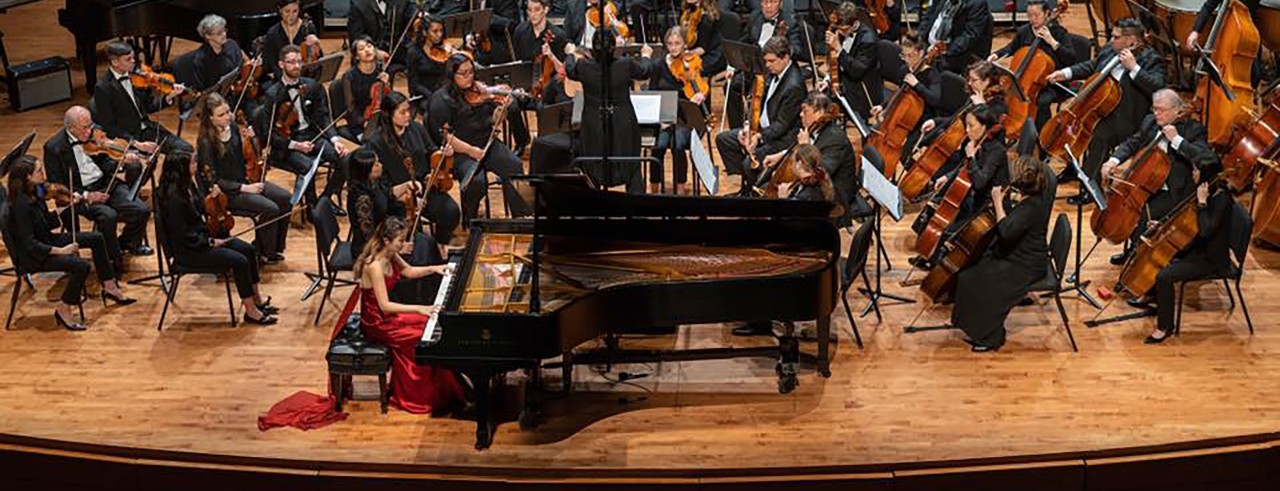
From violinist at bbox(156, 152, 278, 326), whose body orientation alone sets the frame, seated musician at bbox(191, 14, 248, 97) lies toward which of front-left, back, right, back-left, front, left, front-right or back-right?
left

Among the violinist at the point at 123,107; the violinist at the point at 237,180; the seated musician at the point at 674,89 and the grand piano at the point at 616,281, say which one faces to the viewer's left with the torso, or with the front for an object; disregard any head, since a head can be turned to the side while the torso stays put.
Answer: the grand piano

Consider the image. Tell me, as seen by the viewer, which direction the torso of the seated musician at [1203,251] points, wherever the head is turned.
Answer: to the viewer's left

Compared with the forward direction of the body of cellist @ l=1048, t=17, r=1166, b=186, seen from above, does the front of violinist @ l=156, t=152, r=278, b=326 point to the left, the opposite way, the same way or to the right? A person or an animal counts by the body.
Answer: the opposite way

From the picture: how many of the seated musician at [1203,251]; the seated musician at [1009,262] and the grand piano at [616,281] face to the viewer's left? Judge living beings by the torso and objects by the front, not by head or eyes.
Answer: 3

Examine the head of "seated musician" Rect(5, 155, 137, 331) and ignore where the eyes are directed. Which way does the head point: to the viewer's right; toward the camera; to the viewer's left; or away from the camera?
to the viewer's right

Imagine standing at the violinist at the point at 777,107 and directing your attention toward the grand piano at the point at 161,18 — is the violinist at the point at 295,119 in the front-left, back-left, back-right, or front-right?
front-left

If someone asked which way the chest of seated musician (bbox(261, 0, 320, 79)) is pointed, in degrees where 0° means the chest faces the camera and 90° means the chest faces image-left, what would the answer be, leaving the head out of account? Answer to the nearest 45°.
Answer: approximately 315°

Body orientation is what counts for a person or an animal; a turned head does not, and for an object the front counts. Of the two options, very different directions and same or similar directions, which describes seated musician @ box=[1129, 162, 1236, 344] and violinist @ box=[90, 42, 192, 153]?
very different directions

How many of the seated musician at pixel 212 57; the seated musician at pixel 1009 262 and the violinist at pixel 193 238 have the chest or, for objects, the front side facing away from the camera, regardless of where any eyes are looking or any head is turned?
0

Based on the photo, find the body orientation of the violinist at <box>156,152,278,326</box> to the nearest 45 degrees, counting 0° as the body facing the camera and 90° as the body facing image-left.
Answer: approximately 270°

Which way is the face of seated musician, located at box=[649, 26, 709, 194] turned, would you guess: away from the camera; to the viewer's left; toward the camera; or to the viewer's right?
toward the camera

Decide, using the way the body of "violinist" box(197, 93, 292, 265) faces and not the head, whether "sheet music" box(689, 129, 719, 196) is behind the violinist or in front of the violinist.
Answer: in front

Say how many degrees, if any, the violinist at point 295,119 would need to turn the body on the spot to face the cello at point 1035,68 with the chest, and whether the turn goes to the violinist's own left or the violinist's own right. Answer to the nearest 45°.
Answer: approximately 45° to the violinist's own left

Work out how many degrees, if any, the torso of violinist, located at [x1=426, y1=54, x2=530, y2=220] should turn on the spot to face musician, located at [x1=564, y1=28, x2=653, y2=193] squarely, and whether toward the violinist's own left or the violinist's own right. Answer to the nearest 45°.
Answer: approximately 45° to the violinist's own left

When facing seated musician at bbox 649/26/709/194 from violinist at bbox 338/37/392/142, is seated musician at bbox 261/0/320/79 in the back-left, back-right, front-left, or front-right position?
back-left

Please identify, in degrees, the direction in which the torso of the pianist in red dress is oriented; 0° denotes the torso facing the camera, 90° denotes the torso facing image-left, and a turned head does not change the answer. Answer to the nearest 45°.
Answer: approximately 270°

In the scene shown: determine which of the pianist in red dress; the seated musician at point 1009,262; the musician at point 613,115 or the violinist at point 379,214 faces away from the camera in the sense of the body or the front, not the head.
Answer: the musician at point 613,115

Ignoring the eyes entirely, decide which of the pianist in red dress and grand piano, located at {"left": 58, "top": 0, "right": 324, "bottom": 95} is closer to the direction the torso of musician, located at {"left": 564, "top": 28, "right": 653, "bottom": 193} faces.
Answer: the grand piano

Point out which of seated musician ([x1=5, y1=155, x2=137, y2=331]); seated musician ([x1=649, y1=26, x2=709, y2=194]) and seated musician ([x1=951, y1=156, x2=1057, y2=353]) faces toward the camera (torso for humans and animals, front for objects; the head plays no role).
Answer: seated musician ([x1=649, y1=26, x2=709, y2=194])

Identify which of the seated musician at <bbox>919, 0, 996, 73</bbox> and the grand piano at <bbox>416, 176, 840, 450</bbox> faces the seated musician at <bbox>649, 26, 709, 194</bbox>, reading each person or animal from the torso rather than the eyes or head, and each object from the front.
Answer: the seated musician at <bbox>919, 0, 996, 73</bbox>
